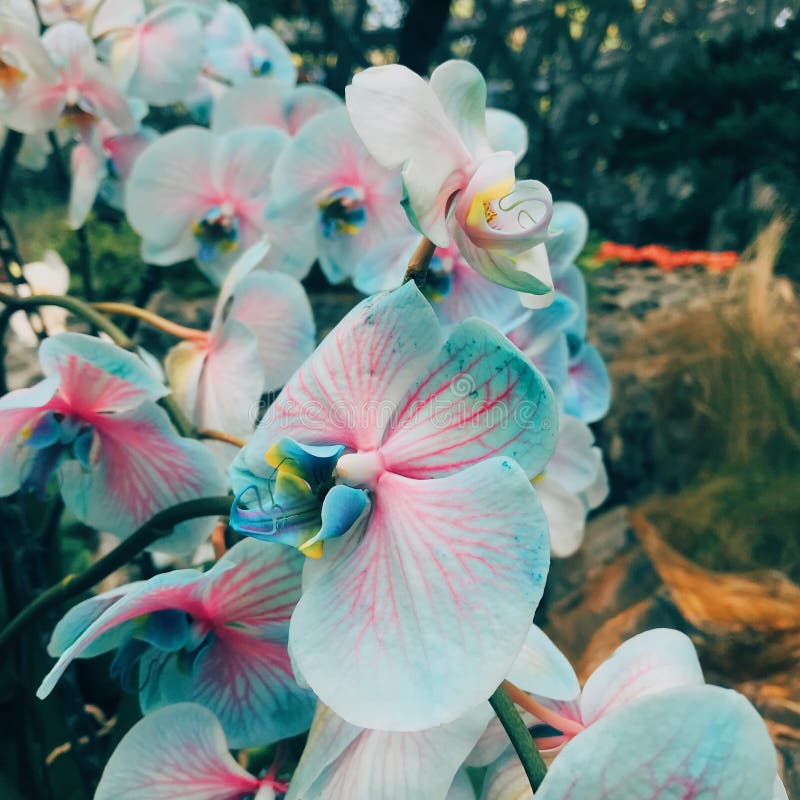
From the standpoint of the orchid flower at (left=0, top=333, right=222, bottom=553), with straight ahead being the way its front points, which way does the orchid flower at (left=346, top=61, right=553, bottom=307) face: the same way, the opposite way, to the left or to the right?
to the left

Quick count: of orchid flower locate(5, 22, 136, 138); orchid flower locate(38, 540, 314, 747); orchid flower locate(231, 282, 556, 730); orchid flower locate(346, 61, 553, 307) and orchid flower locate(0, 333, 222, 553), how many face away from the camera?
0

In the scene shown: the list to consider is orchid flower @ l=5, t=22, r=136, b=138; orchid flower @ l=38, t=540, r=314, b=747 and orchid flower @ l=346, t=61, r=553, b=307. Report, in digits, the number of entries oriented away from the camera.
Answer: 0

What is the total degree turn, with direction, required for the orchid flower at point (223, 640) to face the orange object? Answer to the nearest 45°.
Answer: approximately 180°

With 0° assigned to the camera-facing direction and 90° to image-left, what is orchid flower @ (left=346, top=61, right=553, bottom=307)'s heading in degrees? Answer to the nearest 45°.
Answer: approximately 315°

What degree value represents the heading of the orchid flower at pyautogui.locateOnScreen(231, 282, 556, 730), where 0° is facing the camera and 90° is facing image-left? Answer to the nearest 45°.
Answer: approximately 45°

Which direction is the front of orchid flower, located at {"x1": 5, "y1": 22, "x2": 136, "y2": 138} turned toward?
toward the camera

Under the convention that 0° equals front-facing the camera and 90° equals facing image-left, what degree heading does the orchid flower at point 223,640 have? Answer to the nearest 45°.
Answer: approximately 45°

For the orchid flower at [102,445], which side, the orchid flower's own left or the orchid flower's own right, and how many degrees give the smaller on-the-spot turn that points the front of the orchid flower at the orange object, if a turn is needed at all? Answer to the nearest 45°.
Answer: approximately 180°

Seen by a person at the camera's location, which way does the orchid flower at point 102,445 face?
facing the viewer and to the left of the viewer
